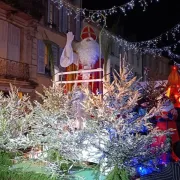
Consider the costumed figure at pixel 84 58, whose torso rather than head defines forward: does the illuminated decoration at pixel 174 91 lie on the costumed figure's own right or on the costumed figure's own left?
on the costumed figure's own left

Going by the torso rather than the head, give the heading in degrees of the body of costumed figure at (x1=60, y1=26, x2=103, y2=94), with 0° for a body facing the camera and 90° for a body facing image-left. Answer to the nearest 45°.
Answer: approximately 0°
